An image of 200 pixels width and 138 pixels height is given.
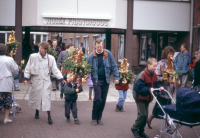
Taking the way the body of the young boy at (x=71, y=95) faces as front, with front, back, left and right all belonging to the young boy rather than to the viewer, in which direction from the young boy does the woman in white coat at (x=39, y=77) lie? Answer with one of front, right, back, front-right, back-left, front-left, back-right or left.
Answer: back-right

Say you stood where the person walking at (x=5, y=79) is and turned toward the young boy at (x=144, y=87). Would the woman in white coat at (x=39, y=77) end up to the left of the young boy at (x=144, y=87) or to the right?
left

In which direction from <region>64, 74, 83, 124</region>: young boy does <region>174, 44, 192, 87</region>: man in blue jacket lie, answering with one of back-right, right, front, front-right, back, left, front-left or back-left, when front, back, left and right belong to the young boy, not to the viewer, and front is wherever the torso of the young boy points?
left

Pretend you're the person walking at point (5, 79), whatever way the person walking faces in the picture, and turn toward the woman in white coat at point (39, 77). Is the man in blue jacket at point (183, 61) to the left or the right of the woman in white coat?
left

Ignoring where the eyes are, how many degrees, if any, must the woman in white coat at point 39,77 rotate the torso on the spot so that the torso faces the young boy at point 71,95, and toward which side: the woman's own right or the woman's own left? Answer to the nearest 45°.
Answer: approximately 90° to the woman's own left
